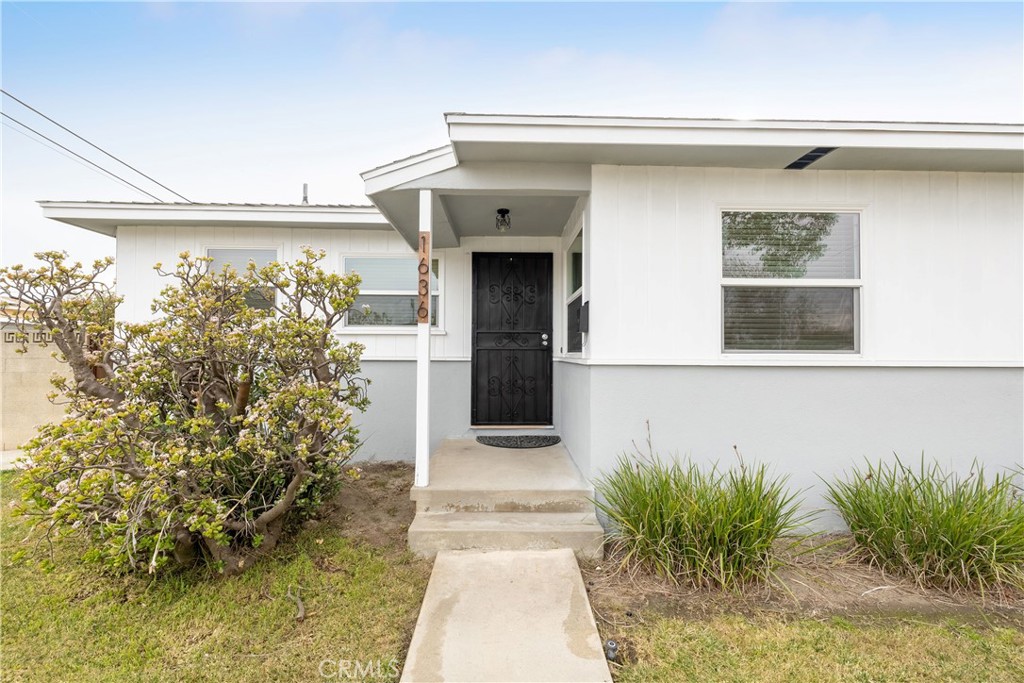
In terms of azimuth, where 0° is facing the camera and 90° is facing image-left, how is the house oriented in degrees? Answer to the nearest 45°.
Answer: approximately 0°

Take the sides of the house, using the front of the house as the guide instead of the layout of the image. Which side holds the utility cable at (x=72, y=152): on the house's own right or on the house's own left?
on the house's own right

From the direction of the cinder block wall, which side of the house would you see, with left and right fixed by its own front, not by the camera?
right

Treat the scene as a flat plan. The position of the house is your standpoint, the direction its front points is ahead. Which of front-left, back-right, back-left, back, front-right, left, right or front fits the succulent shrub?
right

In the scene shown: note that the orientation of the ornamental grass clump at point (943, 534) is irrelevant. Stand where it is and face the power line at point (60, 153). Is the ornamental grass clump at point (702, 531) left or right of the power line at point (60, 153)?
left

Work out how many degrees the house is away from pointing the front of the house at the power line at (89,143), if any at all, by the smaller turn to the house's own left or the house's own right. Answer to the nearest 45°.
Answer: approximately 135° to the house's own right
